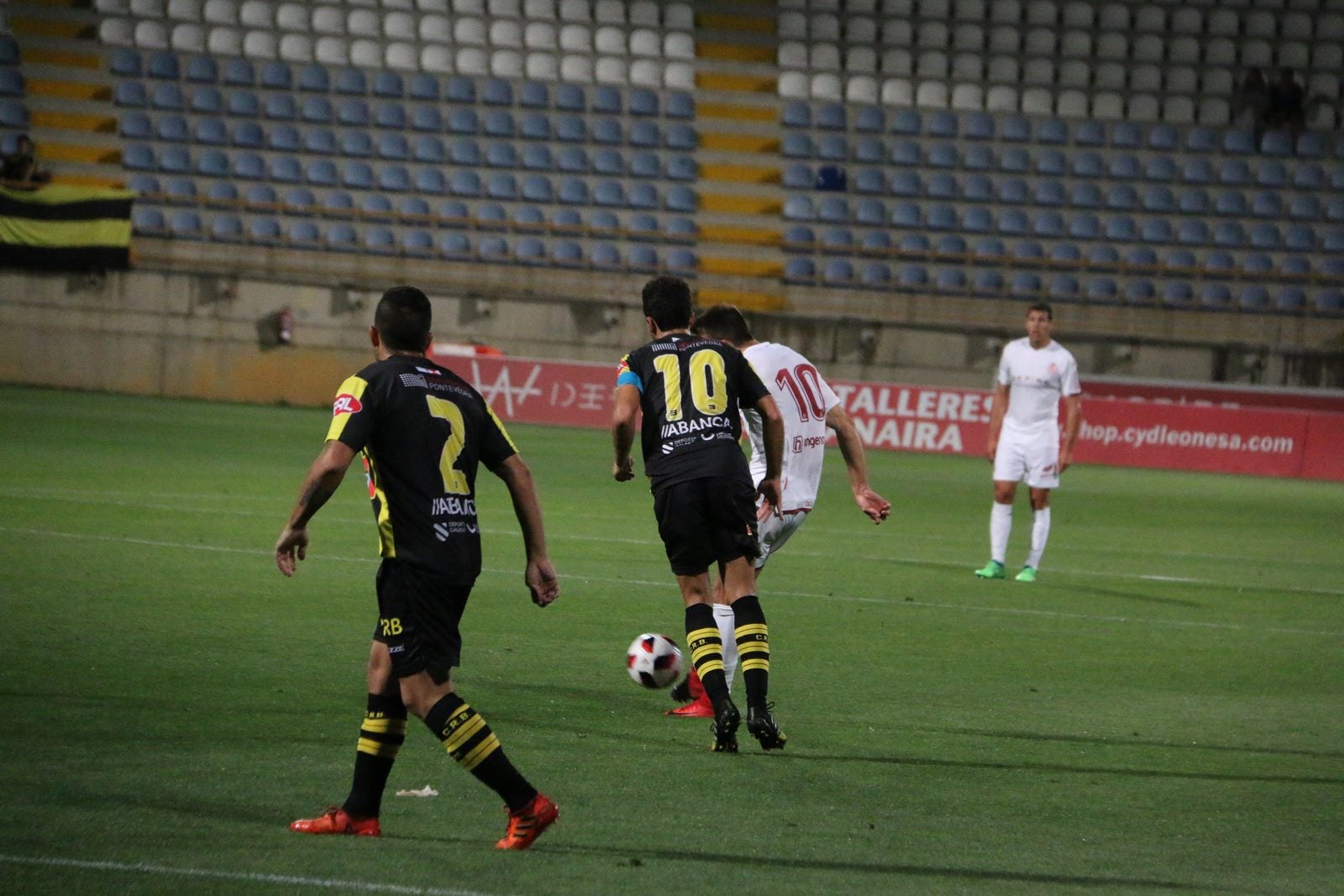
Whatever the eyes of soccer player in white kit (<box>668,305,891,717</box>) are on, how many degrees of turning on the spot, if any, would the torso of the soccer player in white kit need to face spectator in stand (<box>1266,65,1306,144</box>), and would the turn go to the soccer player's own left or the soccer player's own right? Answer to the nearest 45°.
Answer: approximately 45° to the soccer player's own right

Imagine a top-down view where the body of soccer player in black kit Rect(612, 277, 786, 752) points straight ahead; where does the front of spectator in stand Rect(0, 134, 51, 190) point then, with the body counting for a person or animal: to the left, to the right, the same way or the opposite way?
the opposite way

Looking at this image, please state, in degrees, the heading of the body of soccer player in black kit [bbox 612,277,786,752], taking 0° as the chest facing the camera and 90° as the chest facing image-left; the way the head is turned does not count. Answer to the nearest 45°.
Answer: approximately 180°

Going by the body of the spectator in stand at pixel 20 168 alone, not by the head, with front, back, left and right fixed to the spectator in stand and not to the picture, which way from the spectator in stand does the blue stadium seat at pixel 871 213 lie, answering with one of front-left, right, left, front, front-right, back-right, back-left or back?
left

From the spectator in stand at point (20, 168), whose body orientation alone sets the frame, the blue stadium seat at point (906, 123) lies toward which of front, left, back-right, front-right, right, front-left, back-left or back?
left

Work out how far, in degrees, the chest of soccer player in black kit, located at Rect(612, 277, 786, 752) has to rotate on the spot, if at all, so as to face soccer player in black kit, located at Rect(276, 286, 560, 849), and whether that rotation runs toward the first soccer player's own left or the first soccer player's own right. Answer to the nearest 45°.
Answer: approximately 135° to the first soccer player's own left

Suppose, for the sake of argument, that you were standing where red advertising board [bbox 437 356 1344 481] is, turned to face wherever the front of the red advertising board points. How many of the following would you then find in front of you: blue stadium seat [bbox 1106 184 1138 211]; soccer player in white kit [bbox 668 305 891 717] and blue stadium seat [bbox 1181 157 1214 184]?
1

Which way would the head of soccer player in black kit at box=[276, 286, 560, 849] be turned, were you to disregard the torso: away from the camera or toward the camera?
away from the camera

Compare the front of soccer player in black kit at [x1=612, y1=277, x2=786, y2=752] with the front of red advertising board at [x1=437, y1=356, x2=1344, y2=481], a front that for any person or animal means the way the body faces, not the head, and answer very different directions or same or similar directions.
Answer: very different directions

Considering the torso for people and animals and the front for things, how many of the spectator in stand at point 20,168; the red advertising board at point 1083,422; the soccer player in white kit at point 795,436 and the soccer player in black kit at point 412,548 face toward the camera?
2

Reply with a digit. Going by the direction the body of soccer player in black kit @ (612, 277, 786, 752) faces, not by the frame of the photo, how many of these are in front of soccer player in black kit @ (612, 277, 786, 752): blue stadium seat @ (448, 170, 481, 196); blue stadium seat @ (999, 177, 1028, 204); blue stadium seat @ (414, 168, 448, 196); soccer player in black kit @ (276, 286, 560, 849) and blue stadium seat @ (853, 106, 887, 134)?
4
